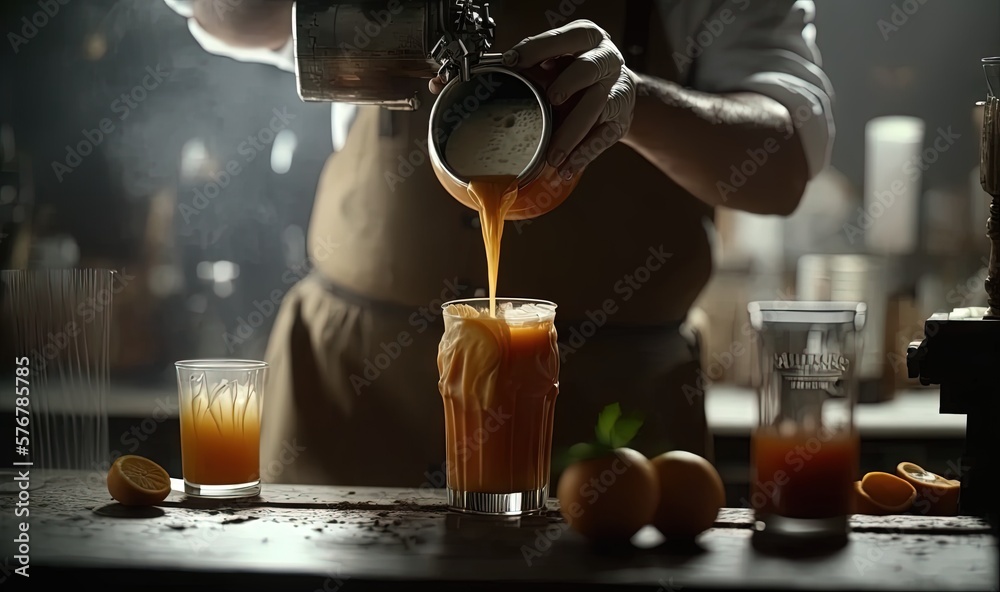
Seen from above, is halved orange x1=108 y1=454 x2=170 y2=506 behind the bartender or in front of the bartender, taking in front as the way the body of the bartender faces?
in front

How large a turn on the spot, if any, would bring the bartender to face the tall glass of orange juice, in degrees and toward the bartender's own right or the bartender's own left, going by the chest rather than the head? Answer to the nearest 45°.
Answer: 0° — they already face it

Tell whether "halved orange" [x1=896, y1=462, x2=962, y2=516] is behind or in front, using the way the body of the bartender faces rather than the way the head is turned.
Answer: in front

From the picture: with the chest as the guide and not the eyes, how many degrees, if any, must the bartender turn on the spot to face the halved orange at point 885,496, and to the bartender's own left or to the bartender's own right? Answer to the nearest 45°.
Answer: approximately 45° to the bartender's own left

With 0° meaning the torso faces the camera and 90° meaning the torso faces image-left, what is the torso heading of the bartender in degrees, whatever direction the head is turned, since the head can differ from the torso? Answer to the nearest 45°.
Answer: approximately 0°
